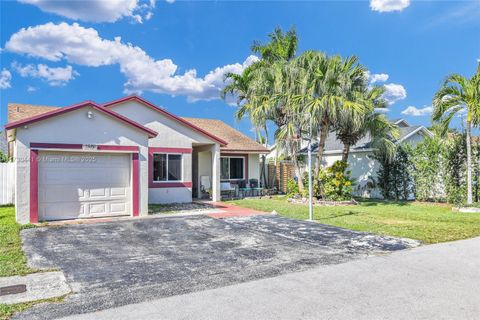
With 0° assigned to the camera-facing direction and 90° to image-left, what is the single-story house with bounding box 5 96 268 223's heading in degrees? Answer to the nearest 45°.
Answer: approximately 0°

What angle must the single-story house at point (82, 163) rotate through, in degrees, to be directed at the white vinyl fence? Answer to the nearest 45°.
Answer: approximately 135° to its right

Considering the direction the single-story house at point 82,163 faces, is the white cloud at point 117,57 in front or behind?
behind

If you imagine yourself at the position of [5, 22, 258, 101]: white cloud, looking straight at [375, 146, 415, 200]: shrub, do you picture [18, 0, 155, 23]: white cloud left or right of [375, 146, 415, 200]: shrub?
right

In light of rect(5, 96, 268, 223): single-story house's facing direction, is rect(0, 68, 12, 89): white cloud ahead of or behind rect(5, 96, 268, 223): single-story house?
behind

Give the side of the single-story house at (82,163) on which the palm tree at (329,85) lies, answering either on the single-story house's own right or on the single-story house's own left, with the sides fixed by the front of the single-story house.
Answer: on the single-story house's own left

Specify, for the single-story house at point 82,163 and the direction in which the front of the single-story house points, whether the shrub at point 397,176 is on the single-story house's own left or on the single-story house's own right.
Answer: on the single-story house's own left
